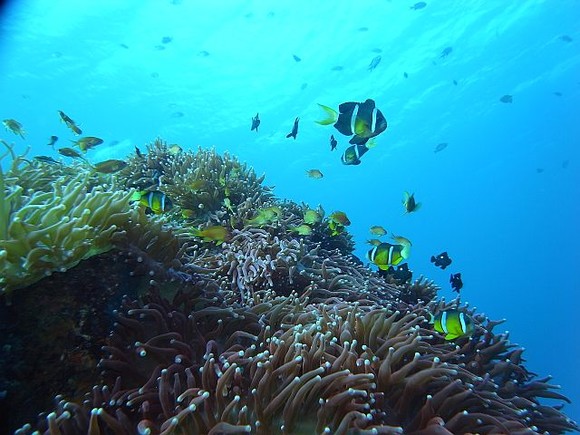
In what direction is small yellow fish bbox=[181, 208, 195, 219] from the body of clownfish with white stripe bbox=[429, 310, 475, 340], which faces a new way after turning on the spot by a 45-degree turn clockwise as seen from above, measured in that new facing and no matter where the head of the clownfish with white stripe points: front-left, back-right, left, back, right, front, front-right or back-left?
back-right

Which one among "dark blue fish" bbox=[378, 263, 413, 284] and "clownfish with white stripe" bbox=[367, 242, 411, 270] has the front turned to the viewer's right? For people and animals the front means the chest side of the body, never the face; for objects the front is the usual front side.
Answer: the dark blue fish

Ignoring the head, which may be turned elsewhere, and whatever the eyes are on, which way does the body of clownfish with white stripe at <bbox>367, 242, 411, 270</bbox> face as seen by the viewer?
to the viewer's left

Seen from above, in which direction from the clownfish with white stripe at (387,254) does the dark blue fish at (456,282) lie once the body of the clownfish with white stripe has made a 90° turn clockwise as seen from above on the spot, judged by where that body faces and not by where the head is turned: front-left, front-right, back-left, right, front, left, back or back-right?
front-right
